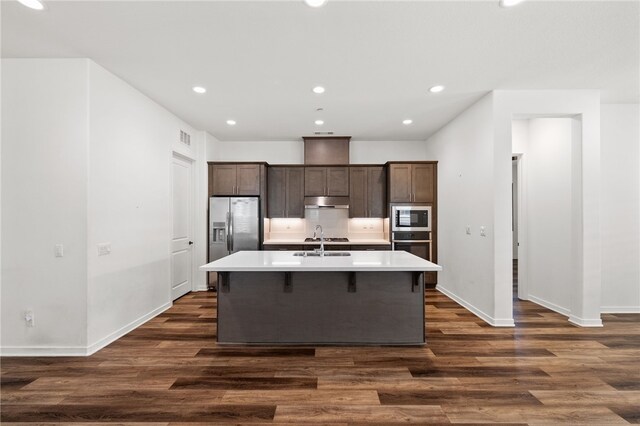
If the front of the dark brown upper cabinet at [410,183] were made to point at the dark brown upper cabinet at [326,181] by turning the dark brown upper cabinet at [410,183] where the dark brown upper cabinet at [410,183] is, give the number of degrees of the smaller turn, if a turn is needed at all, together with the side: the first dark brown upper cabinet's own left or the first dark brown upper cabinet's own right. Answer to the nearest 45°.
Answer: approximately 90° to the first dark brown upper cabinet's own right

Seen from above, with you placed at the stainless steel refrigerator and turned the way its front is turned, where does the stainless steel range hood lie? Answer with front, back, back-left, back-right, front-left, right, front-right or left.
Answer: left

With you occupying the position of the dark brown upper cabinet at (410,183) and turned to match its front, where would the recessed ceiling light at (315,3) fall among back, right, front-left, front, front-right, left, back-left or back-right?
front

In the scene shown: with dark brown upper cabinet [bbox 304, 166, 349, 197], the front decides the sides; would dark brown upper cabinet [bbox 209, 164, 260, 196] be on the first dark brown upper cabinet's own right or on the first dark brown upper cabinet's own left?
on the first dark brown upper cabinet's own right

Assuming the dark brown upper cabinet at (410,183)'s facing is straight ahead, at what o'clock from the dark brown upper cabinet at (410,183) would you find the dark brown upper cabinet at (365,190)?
the dark brown upper cabinet at (365,190) is roughly at 3 o'clock from the dark brown upper cabinet at (410,183).

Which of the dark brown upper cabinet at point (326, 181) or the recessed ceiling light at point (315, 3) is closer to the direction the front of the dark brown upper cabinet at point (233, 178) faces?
the recessed ceiling light

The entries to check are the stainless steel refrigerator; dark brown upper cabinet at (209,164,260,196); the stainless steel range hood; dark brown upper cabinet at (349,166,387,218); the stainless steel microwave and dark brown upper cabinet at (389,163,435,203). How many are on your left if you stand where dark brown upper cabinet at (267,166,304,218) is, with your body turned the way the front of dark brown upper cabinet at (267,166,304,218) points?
4

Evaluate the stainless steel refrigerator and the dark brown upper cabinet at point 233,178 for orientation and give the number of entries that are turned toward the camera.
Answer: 2

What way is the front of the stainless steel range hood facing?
toward the camera

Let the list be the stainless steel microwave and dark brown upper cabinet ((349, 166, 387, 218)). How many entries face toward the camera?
2

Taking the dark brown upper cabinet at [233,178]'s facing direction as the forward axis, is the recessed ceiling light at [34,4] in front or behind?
in front

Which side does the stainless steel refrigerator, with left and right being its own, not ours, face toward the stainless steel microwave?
left

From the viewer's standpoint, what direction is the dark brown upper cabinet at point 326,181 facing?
toward the camera

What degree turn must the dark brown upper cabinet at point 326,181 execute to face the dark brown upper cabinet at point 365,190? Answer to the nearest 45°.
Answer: approximately 90° to its left

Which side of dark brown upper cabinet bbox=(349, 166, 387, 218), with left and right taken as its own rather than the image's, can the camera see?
front

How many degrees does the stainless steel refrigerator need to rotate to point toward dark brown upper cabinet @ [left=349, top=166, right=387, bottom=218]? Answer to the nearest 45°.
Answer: approximately 90° to its left

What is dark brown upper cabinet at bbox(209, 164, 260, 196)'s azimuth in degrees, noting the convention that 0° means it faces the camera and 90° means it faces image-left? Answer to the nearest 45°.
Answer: approximately 0°
